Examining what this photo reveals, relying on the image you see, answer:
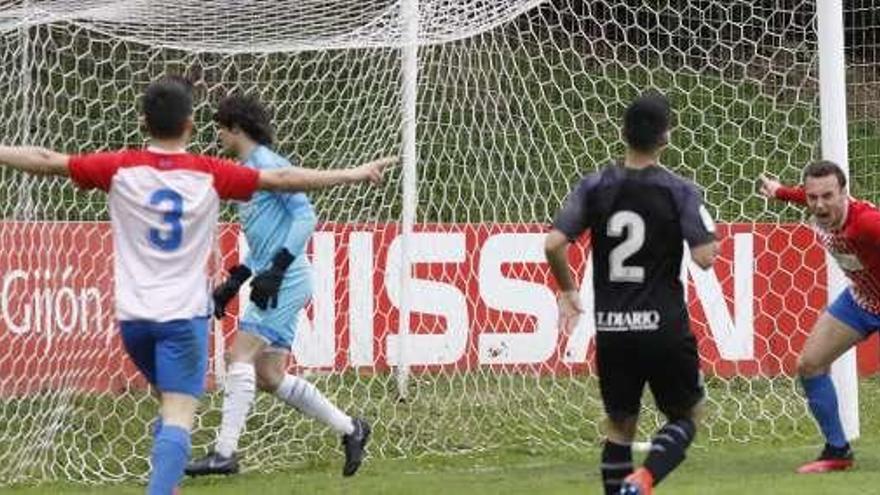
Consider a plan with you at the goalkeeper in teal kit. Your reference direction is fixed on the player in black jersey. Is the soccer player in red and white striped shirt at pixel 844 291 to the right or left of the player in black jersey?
left

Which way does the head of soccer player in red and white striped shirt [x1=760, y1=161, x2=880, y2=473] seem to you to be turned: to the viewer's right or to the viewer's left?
to the viewer's left

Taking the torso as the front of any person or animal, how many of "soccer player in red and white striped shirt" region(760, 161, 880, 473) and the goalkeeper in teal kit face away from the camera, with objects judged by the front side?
0

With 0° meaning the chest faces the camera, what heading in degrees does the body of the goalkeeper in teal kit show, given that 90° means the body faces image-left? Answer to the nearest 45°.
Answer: approximately 90°

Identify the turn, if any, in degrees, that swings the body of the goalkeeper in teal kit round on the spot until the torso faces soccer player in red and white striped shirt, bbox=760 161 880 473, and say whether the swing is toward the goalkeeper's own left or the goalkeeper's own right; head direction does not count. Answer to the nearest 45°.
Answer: approximately 180°

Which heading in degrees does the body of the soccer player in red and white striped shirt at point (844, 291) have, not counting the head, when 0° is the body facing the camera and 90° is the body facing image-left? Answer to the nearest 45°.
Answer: approximately 45°
